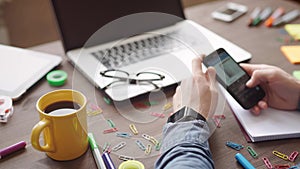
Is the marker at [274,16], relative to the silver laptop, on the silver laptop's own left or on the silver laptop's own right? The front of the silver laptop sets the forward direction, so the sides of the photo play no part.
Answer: on the silver laptop's own left

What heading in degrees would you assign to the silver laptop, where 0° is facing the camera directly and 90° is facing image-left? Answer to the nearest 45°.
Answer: approximately 315°
